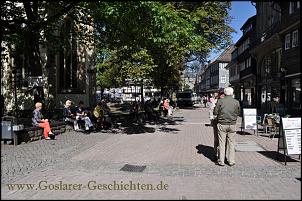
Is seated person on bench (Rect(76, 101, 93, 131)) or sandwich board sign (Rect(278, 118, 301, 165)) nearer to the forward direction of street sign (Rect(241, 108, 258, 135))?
the sandwich board sign

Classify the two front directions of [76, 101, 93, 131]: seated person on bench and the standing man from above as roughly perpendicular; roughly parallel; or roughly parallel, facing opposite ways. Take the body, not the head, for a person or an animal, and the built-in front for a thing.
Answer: roughly perpendicular

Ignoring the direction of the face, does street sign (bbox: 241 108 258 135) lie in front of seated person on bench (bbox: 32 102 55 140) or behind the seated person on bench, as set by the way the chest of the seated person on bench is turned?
in front

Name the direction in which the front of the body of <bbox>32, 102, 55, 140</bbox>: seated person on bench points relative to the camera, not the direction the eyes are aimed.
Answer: to the viewer's right

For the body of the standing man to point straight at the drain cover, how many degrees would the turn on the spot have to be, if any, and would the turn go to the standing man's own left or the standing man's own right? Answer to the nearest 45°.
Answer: approximately 90° to the standing man's own left

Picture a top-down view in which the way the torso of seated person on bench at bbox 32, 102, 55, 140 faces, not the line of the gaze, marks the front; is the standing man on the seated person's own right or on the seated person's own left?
on the seated person's own right

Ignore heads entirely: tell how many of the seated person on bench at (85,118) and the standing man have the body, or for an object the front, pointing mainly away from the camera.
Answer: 1

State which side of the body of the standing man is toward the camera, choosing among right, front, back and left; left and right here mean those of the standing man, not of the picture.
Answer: back

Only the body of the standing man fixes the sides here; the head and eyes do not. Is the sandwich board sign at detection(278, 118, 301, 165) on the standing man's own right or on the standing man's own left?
on the standing man's own right

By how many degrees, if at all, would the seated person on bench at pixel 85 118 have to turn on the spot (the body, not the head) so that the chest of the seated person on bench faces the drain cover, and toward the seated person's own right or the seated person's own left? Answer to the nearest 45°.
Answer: approximately 45° to the seated person's own right

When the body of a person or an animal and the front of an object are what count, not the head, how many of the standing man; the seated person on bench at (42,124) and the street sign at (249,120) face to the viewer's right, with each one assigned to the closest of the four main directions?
1

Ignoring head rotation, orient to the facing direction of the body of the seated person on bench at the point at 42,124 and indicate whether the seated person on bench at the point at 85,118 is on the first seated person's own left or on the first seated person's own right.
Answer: on the first seated person's own left

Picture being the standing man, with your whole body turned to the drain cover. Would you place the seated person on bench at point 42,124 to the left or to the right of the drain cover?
right

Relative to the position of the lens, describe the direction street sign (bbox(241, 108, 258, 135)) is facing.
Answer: facing the viewer

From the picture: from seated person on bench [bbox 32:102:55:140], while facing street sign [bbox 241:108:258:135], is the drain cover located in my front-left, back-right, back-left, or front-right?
front-right

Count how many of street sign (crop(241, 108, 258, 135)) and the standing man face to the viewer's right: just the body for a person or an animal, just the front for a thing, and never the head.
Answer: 0

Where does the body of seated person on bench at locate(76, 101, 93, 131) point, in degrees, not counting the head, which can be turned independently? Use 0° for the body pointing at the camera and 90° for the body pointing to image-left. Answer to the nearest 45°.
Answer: approximately 315°
